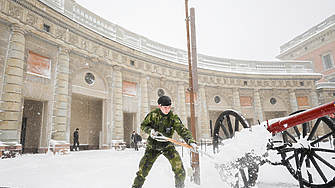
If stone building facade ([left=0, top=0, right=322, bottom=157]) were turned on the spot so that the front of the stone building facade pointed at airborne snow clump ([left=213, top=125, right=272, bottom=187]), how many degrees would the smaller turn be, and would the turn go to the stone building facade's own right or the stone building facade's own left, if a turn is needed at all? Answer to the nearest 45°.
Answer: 0° — it already faces it

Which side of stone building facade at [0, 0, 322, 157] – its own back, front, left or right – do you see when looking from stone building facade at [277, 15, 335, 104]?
left

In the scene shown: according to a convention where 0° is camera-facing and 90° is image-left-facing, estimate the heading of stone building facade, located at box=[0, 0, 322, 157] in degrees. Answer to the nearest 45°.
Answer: approximately 315°

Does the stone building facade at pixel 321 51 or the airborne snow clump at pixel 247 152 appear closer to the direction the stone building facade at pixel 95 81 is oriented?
the airborne snow clump
